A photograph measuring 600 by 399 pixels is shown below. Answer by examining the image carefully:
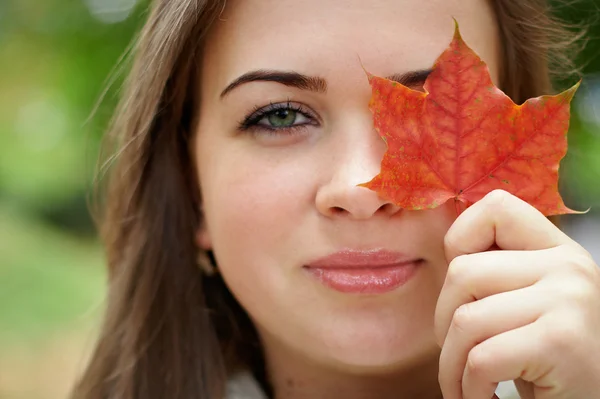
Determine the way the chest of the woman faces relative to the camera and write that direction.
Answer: toward the camera

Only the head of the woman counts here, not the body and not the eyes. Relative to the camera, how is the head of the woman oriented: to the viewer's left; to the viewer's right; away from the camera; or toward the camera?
toward the camera
